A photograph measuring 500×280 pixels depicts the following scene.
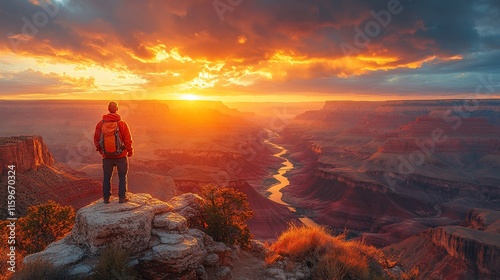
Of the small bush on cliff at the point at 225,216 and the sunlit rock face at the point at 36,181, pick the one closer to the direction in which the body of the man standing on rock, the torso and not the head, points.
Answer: the sunlit rock face

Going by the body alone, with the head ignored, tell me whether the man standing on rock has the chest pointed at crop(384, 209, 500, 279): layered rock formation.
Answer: no

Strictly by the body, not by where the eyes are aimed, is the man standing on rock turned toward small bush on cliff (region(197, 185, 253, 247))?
no

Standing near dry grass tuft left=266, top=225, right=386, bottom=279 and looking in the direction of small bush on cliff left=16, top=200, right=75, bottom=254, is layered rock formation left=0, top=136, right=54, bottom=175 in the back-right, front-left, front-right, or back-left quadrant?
front-right

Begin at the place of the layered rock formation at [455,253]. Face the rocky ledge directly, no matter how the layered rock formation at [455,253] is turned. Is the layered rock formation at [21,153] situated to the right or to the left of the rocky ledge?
right

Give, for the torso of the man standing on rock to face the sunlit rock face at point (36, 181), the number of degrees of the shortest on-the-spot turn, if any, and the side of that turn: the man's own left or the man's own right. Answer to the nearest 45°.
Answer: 0° — they already face it

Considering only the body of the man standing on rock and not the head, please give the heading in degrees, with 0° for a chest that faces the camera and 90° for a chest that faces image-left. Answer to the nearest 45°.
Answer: approximately 180°
